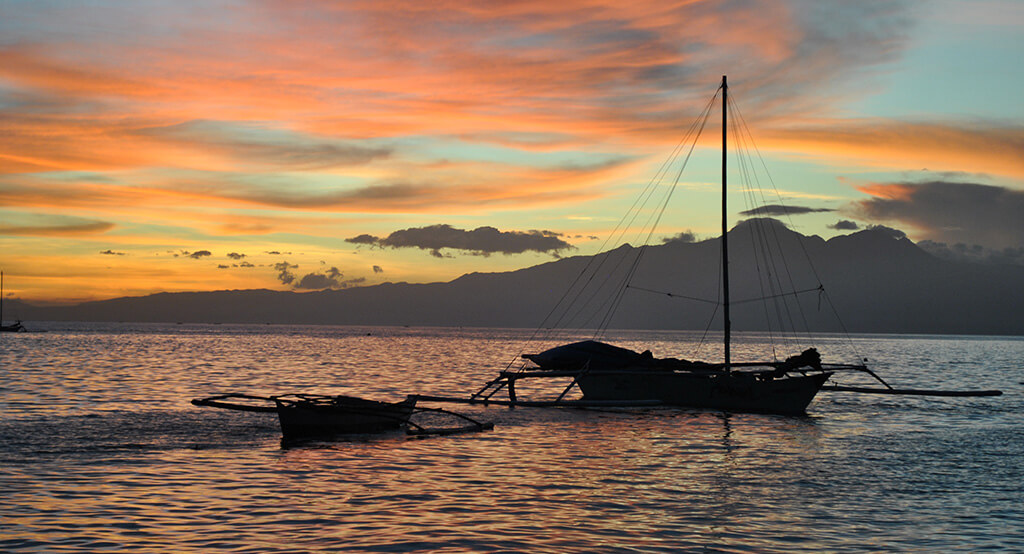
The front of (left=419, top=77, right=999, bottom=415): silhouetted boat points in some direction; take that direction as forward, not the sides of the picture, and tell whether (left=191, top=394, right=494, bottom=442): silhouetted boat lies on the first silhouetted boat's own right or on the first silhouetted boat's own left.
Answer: on the first silhouetted boat's own right

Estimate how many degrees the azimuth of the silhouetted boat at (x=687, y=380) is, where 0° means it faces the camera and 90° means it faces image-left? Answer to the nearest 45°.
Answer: approximately 315°
